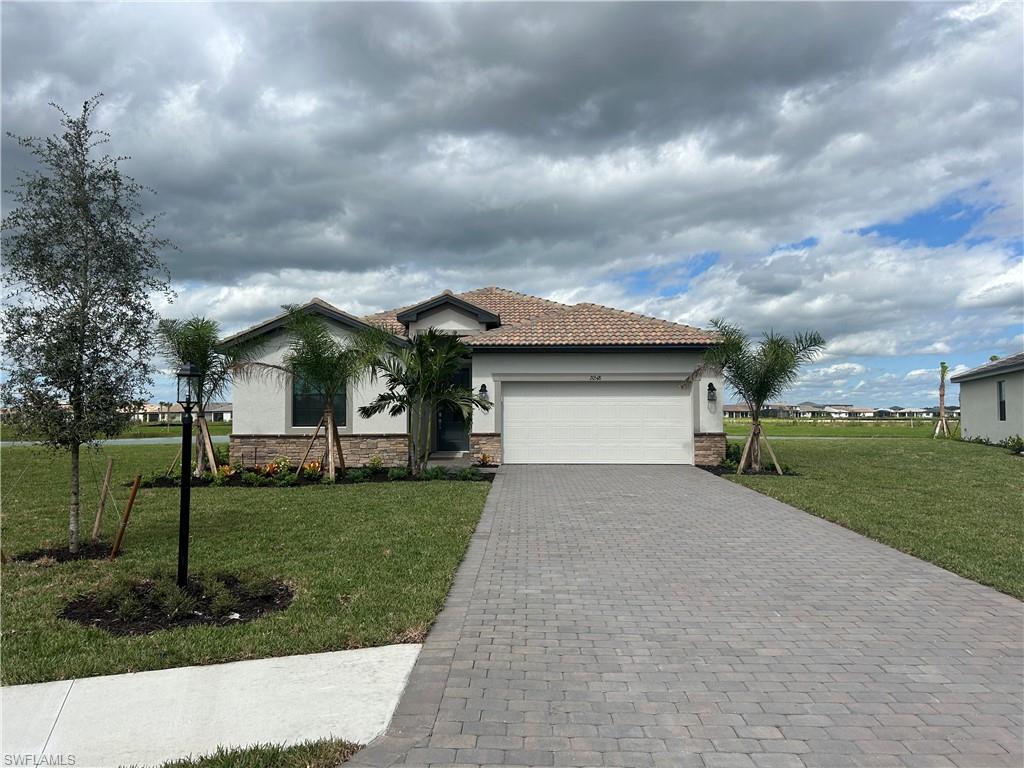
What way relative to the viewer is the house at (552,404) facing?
toward the camera

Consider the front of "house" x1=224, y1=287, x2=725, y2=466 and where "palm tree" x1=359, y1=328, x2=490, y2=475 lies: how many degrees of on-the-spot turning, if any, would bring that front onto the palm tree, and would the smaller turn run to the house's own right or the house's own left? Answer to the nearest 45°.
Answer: approximately 45° to the house's own right

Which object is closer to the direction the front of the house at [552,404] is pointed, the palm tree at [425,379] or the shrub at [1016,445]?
the palm tree

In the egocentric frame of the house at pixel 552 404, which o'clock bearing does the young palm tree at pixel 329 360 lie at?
The young palm tree is roughly at 2 o'clock from the house.

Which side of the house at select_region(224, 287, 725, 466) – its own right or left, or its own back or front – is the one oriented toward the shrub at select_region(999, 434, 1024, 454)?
left

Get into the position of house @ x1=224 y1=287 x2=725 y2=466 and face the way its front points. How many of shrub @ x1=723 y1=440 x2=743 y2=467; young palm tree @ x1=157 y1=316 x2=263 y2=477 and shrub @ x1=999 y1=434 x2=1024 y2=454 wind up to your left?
2

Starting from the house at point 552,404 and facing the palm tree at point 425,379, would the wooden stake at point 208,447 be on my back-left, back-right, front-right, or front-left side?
front-right

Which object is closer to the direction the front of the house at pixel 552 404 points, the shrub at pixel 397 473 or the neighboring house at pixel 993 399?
the shrub

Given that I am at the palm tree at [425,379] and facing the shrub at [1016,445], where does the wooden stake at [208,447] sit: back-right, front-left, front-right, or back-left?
back-left

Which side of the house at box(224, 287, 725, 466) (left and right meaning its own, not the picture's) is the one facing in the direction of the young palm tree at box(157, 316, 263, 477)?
right

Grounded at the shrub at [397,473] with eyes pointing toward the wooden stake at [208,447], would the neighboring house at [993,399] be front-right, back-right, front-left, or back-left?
back-right

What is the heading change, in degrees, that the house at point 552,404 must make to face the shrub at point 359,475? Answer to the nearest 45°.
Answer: approximately 45° to its right

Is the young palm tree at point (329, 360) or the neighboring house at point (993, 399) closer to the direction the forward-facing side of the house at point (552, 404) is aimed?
the young palm tree

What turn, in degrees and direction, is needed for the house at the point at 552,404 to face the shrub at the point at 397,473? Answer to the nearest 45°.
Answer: approximately 45° to its right

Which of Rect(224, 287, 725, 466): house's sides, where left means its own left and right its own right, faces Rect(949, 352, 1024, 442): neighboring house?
left

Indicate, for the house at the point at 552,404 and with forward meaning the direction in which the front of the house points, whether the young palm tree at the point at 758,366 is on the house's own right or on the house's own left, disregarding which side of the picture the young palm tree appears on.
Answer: on the house's own left
